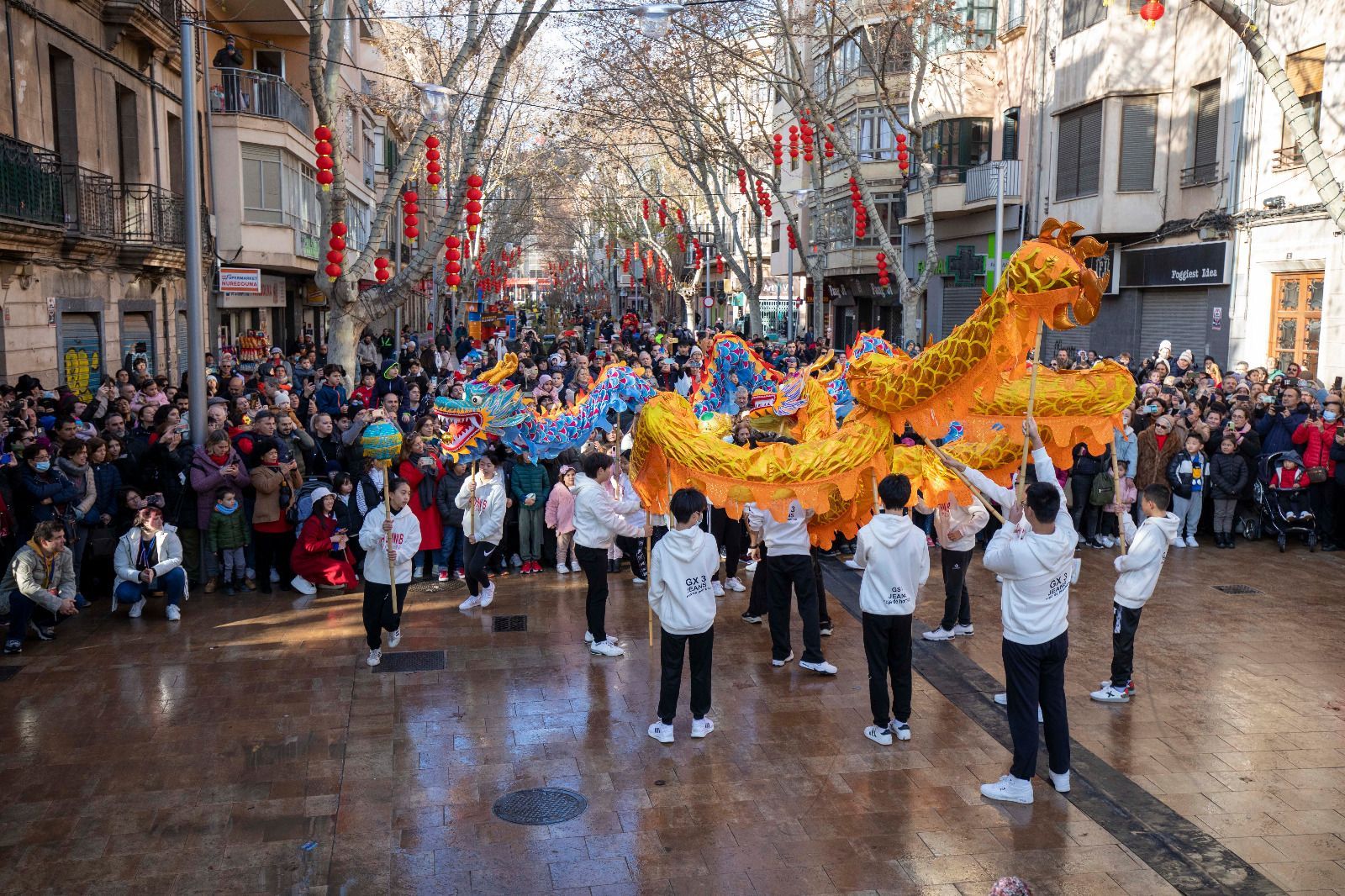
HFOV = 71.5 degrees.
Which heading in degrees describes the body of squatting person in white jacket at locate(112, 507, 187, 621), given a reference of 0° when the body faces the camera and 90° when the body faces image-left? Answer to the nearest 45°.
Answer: approximately 0°

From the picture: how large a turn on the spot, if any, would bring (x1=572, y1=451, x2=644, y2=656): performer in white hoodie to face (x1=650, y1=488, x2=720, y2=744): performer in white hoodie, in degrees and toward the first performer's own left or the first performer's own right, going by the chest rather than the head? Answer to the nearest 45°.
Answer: approximately 90° to the first performer's own right

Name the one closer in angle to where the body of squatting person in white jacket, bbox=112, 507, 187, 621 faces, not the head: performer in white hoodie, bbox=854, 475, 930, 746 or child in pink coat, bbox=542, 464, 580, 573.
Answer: the performer in white hoodie

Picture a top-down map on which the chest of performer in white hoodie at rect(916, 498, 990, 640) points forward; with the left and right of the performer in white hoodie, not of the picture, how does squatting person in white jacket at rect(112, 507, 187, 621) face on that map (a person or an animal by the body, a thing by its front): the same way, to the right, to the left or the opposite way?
to the left

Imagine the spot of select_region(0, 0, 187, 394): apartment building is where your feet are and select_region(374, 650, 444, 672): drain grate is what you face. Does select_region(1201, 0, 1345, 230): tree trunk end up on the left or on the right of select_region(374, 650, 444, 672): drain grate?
left

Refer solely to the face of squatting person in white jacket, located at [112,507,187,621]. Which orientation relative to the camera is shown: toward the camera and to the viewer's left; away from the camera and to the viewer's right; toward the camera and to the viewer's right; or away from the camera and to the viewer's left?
toward the camera and to the viewer's right

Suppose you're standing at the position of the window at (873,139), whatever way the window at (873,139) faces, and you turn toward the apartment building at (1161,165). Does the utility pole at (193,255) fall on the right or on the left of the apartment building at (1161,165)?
right

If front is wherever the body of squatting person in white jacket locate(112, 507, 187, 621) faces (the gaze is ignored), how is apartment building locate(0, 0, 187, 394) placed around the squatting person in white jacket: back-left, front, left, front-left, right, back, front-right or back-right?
back

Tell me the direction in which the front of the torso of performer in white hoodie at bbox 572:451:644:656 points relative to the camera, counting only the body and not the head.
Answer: to the viewer's right

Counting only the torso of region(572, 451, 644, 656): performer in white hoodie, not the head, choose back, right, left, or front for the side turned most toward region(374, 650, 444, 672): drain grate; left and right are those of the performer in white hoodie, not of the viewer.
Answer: back

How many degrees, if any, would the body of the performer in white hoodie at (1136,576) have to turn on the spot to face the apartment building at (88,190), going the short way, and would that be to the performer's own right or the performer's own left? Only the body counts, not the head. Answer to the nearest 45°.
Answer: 0° — they already face it

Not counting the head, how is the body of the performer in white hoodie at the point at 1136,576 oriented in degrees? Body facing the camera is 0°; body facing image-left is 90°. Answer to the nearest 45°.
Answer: approximately 90°
